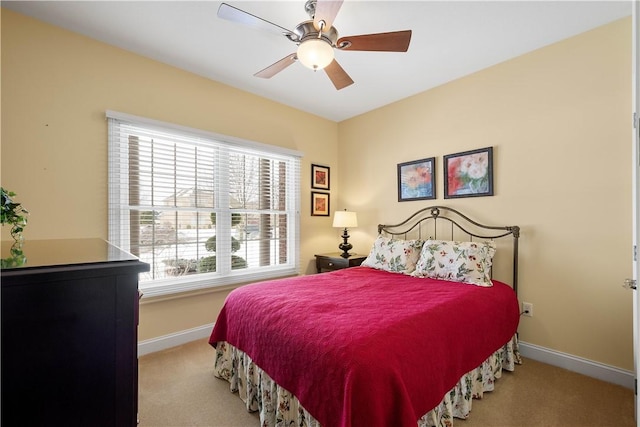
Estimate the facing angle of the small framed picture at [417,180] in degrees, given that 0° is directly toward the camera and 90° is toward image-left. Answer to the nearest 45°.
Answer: approximately 45°

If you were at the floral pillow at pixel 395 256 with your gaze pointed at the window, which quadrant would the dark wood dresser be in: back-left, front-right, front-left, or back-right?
front-left

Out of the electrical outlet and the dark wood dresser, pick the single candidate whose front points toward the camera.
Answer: the electrical outlet

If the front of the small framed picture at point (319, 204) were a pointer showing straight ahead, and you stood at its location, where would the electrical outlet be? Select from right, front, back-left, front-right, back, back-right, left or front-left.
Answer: front

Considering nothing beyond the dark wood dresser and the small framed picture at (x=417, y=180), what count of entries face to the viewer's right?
1

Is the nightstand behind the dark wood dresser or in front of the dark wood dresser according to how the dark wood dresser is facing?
in front

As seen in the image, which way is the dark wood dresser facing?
to the viewer's right

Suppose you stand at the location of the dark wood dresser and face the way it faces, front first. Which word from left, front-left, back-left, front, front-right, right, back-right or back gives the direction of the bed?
front

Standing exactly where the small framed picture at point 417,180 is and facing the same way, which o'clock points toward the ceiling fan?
The ceiling fan is roughly at 11 o'clock from the small framed picture.

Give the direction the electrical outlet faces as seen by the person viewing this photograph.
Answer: facing the viewer

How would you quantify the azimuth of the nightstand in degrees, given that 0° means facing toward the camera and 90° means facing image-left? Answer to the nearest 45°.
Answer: approximately 45°

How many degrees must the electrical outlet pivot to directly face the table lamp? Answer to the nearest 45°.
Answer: approximately 90° to its right

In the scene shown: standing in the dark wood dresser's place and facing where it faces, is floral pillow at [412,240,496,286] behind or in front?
in front

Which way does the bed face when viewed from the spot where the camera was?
facing the viewer and to the left of the viewer

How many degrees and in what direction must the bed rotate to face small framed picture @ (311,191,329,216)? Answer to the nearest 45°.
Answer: approximately 135° to its right
